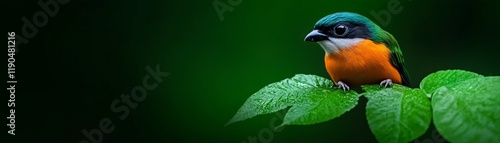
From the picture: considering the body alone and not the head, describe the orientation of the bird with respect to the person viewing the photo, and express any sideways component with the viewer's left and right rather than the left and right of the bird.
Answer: facing the viewer and to the left of the viewer

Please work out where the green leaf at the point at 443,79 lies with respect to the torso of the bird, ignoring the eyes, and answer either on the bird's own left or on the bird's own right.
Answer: on the bird's own left
